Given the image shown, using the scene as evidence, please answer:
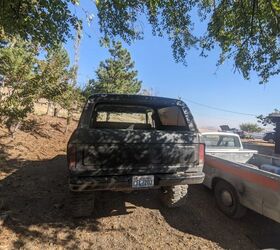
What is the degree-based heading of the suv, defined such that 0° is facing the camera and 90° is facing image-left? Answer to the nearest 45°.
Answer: approximately 180°

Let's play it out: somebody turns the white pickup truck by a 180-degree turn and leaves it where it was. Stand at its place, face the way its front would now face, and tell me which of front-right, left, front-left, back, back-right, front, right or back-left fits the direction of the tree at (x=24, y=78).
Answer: back-right

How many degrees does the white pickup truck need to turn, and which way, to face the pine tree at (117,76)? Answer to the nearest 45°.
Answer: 0° — it already faces it

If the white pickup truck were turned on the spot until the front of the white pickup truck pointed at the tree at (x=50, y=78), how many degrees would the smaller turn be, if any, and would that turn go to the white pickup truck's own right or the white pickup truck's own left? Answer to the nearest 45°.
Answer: approximately 45° to the white pickup truck's own left

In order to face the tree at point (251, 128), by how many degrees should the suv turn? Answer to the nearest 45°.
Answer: approximately 45° to its right

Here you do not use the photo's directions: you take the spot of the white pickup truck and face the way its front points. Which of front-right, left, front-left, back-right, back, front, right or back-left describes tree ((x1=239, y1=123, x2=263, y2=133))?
front-right

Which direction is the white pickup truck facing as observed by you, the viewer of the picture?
facing away from the viewer and to the left of the viewer
